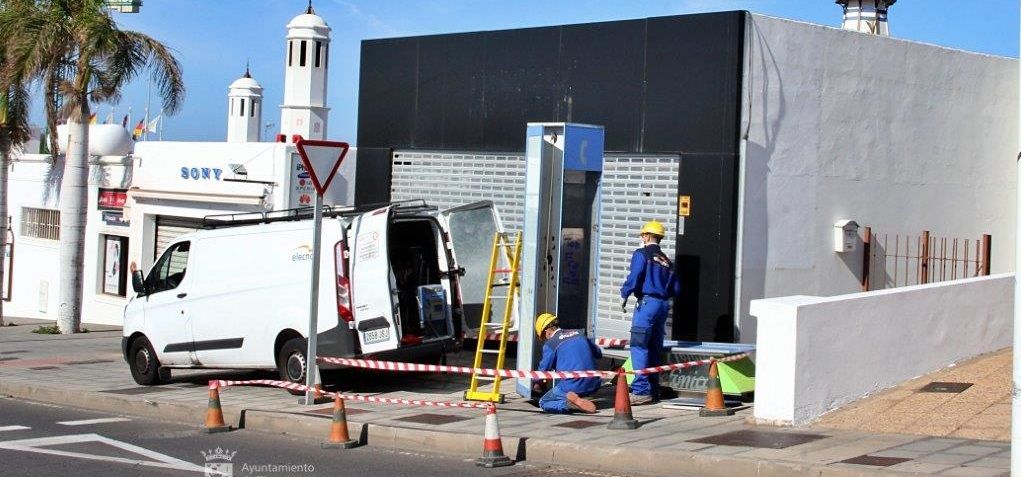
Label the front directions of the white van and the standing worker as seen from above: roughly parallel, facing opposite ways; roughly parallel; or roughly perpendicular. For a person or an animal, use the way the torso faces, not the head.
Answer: roughly parallel

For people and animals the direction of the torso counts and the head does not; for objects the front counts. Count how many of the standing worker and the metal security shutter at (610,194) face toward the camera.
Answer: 1

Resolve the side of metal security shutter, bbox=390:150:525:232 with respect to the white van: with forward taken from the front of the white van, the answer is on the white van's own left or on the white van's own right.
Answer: on the white van's own right

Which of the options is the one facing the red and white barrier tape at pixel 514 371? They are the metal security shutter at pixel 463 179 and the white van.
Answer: the metal security shutter

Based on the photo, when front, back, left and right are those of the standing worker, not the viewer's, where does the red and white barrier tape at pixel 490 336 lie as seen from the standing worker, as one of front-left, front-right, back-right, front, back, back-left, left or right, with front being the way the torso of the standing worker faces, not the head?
front

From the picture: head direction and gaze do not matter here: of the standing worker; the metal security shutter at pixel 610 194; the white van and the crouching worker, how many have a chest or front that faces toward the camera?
1

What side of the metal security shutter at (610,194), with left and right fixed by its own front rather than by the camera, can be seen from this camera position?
front

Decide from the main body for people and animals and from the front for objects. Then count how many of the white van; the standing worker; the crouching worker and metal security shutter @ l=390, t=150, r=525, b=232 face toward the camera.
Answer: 1

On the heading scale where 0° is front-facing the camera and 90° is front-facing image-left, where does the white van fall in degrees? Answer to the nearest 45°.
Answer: approximately 135°

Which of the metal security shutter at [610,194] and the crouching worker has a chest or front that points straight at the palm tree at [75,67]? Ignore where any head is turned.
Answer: the crouching worker

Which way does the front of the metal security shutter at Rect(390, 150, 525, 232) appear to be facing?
toward the camera

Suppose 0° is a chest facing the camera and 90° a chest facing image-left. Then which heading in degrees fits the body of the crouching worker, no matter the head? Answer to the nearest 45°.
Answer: approximately 135°

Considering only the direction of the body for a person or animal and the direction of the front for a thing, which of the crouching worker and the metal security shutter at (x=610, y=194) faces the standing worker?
the metal security shutter

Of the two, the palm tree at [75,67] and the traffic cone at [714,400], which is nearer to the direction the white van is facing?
the palm tree

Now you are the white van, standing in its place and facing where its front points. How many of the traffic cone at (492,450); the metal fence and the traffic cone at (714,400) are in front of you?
0

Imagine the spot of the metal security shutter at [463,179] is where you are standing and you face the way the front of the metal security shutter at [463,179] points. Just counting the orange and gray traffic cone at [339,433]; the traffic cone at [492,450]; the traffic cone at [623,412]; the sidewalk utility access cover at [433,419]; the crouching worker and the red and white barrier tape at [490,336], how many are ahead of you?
6

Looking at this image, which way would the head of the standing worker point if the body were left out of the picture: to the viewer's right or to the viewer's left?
to the viewer's left

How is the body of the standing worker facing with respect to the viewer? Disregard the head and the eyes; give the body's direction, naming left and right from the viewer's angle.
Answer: facing away from the viewer and to the left of the viewer

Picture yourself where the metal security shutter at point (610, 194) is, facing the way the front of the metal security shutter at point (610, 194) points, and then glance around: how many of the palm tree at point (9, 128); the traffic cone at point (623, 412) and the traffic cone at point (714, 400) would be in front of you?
2
